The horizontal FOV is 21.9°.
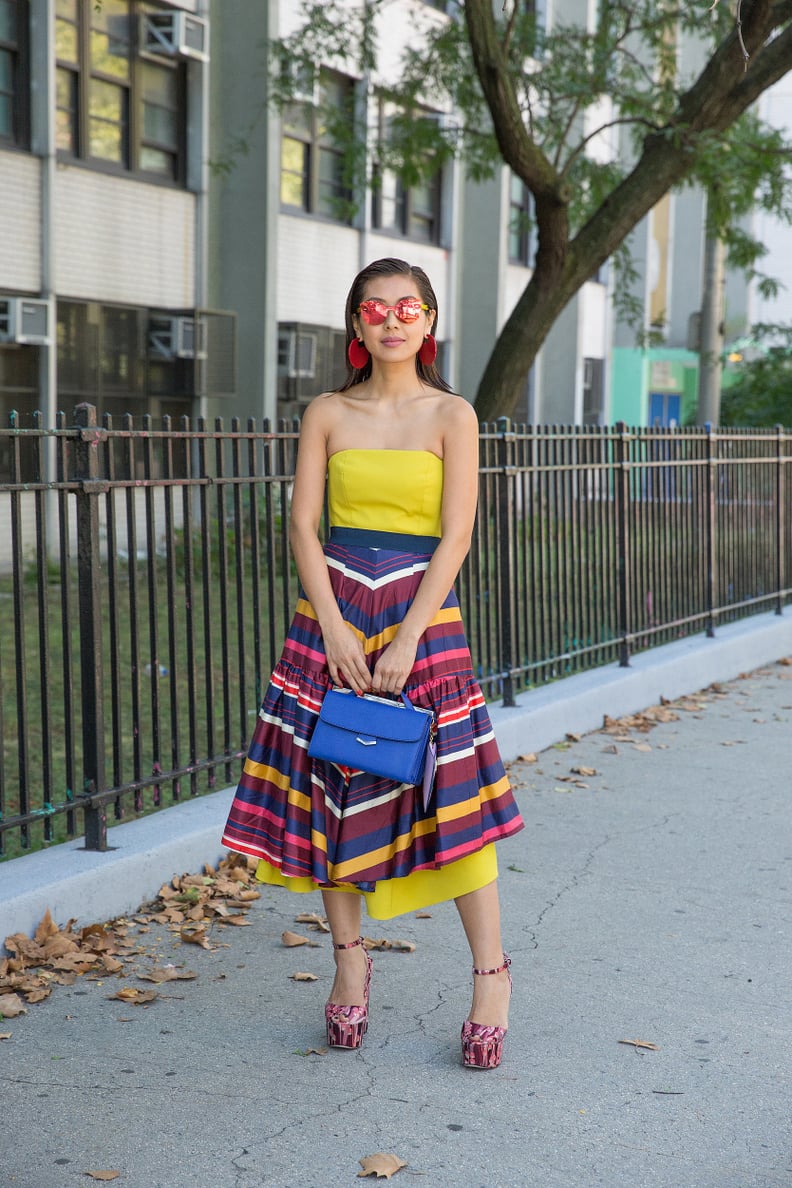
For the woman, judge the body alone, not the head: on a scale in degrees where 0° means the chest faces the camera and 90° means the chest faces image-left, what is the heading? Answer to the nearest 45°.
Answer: approximately 0°

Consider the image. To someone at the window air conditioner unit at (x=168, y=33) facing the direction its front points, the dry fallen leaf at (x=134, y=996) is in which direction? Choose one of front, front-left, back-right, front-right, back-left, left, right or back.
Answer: front-right

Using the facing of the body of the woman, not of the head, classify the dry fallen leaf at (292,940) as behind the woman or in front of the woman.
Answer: behind

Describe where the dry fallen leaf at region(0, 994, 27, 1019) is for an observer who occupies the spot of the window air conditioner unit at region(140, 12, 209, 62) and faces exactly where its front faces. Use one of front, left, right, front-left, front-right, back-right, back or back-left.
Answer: front-right

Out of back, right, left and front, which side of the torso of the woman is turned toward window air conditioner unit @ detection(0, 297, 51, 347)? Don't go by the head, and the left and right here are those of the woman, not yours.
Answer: back

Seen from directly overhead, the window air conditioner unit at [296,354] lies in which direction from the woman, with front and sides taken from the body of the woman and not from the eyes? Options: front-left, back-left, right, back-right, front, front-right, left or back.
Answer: back

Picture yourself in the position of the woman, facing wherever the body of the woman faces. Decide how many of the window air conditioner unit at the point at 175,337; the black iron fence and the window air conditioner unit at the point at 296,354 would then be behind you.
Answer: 3

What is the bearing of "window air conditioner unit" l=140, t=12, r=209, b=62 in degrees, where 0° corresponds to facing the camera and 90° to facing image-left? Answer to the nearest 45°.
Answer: approximately 315°
